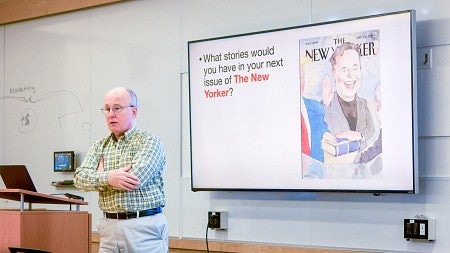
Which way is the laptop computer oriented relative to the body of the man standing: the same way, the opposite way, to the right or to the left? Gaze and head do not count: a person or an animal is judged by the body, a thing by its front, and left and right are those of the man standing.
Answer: the opposite way

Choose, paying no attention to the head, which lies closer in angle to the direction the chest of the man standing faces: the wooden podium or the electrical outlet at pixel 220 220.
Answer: the wooden podium

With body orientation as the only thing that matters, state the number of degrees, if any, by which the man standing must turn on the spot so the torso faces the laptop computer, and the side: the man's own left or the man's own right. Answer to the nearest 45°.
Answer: approximately 90° to the man's own right

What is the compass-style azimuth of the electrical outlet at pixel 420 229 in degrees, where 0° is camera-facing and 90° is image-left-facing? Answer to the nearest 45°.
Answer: approximately 45°

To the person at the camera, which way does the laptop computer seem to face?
facing away from the viewer and to the right of the viewer

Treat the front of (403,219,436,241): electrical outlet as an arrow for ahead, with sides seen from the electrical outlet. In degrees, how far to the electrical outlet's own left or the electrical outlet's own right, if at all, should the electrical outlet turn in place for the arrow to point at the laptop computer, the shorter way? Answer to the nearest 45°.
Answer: approximately 45° to the electrical outlet's own right

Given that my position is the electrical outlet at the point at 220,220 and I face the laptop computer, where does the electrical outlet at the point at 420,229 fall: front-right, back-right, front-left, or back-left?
back-left

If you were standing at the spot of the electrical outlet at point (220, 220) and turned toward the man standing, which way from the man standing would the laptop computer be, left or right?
right

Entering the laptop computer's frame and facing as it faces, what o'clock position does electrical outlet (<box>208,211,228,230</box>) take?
The electrical outlet is roughly at 1 o'clock from the laptop computer.

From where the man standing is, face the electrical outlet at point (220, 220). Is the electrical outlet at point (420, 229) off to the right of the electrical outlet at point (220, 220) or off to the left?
right

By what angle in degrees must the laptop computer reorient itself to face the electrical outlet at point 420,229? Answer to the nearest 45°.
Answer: approximately 45° to its right
